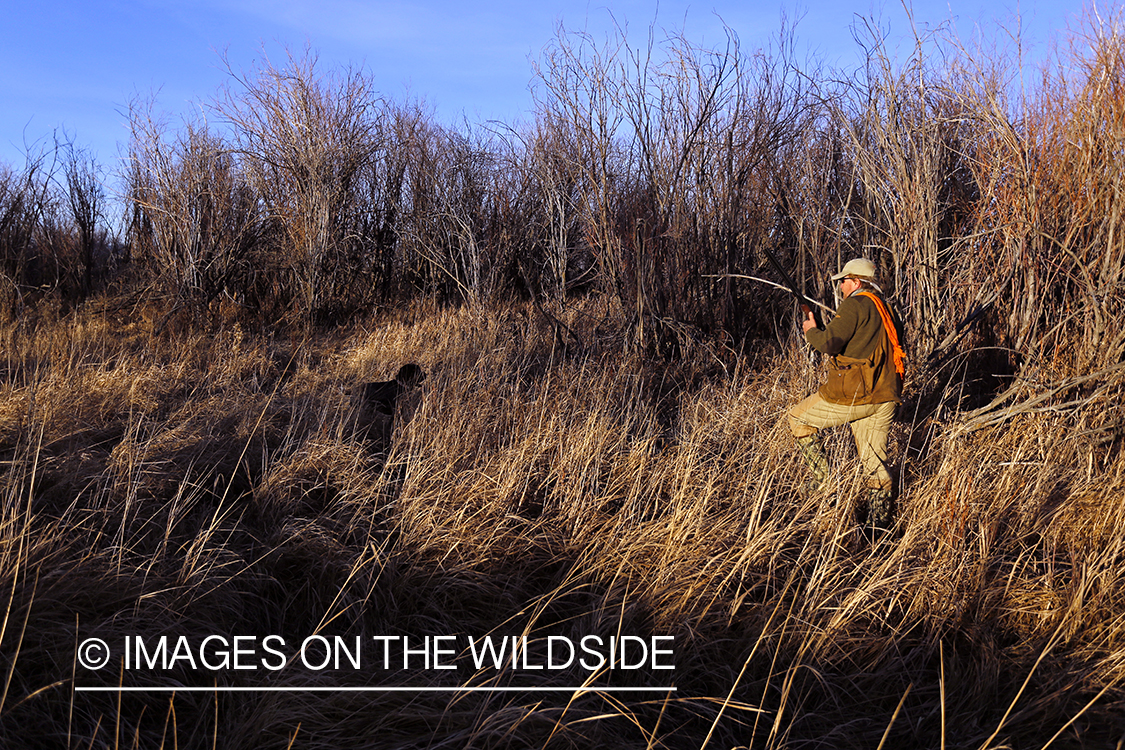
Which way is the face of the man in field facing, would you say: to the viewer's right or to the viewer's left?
to the viewer's left

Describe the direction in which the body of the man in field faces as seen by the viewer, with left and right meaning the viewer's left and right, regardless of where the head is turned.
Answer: facing to the left of the viewer
